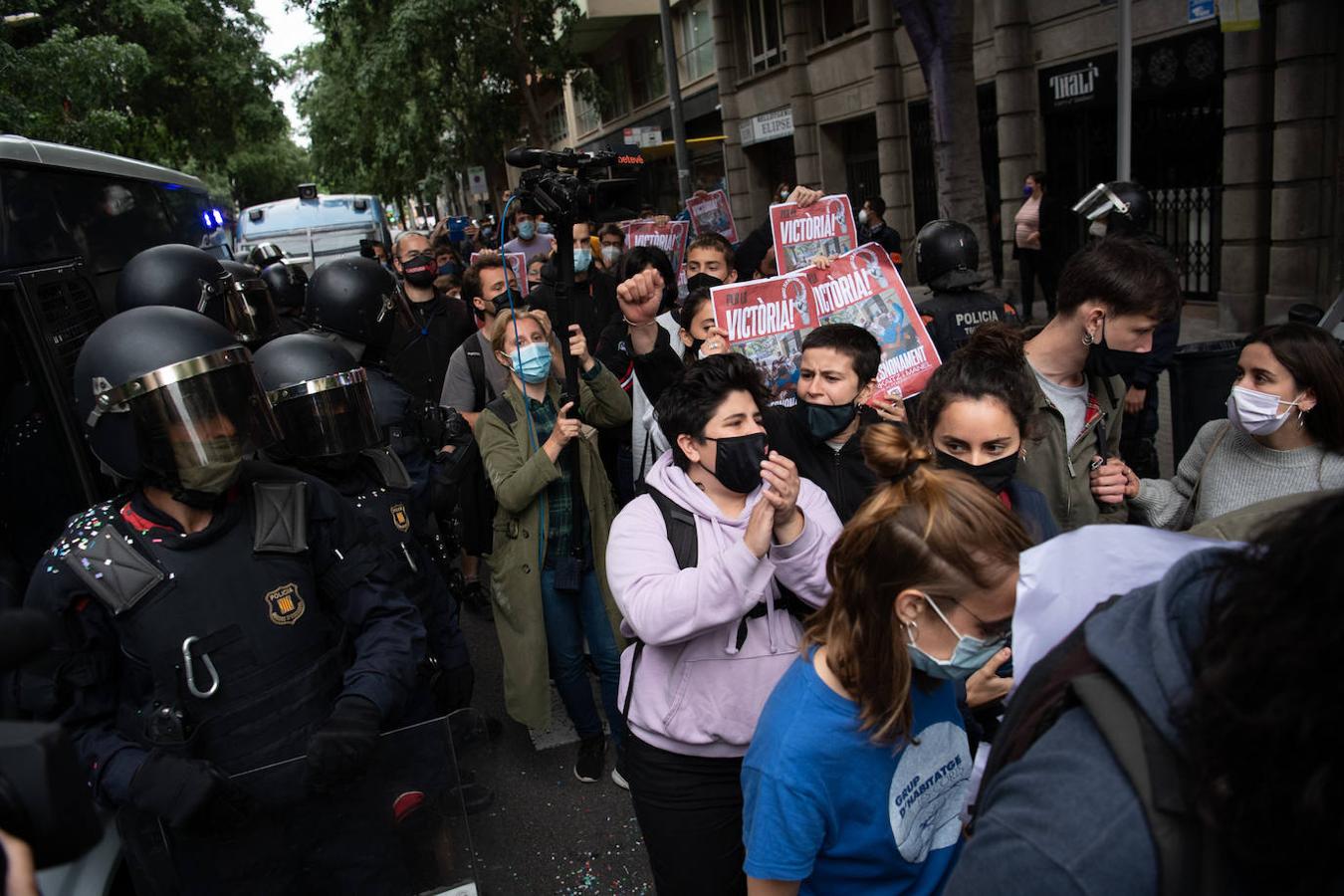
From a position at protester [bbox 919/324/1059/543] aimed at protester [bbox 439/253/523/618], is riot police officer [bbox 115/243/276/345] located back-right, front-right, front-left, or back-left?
front-left

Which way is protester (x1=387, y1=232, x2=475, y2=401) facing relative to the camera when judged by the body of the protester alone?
toward the camera

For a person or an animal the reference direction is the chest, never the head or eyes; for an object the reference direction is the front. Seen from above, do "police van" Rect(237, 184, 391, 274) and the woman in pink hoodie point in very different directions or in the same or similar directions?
same or similar directions

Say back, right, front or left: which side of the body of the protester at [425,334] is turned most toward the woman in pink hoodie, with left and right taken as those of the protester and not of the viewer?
front

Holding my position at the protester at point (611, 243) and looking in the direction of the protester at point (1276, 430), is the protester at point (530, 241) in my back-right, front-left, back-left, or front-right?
back-right

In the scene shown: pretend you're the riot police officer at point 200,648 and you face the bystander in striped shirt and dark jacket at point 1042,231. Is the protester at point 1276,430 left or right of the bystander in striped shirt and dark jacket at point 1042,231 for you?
right

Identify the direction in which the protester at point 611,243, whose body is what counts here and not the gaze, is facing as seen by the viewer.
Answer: toward the camera

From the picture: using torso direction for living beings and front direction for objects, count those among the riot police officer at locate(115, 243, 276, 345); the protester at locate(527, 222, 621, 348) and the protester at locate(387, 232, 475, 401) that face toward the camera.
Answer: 2

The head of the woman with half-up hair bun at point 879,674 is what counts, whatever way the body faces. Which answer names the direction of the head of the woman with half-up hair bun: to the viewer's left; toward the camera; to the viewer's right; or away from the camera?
to the viewer's right

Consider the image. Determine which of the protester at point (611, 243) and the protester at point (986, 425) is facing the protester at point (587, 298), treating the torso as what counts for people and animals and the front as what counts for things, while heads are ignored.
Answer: the protester at point (611, 243)

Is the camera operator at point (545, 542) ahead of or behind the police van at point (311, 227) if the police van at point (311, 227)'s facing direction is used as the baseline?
ahead

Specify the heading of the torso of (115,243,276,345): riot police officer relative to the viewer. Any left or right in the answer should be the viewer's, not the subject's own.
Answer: facing to the right of the viewer

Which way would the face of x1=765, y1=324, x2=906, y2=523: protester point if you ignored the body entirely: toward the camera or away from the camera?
toward the camera

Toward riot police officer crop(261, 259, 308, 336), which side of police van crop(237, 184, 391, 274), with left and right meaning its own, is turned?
front

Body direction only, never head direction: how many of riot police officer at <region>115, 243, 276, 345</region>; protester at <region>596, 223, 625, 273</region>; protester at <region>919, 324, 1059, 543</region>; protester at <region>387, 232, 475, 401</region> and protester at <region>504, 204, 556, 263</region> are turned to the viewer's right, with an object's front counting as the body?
1

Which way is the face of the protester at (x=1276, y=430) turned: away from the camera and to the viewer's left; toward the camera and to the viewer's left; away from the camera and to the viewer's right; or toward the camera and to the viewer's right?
toward the camera and to the viewer's left

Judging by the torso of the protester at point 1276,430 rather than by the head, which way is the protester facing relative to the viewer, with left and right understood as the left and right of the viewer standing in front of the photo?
facing the viewer and to the left of the viewer

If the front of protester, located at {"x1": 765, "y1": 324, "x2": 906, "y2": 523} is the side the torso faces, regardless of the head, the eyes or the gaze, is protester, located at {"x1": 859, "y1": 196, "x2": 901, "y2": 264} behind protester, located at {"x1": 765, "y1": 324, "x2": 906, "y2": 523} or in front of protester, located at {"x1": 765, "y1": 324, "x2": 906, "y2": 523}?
behind

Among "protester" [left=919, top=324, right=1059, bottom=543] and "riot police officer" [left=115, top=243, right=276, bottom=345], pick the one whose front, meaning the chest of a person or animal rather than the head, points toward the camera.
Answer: the protester
